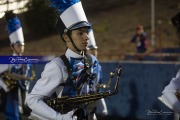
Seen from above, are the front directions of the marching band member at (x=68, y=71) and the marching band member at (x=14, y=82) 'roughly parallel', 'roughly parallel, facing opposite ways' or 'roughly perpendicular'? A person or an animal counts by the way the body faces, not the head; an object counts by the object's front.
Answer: roughly parallel

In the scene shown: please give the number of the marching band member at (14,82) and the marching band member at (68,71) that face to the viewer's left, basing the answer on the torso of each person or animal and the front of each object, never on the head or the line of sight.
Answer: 0
